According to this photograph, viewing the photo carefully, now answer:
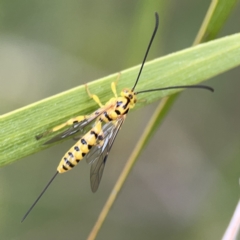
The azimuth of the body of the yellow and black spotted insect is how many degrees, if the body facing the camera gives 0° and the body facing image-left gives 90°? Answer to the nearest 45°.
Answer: approximately 225°
